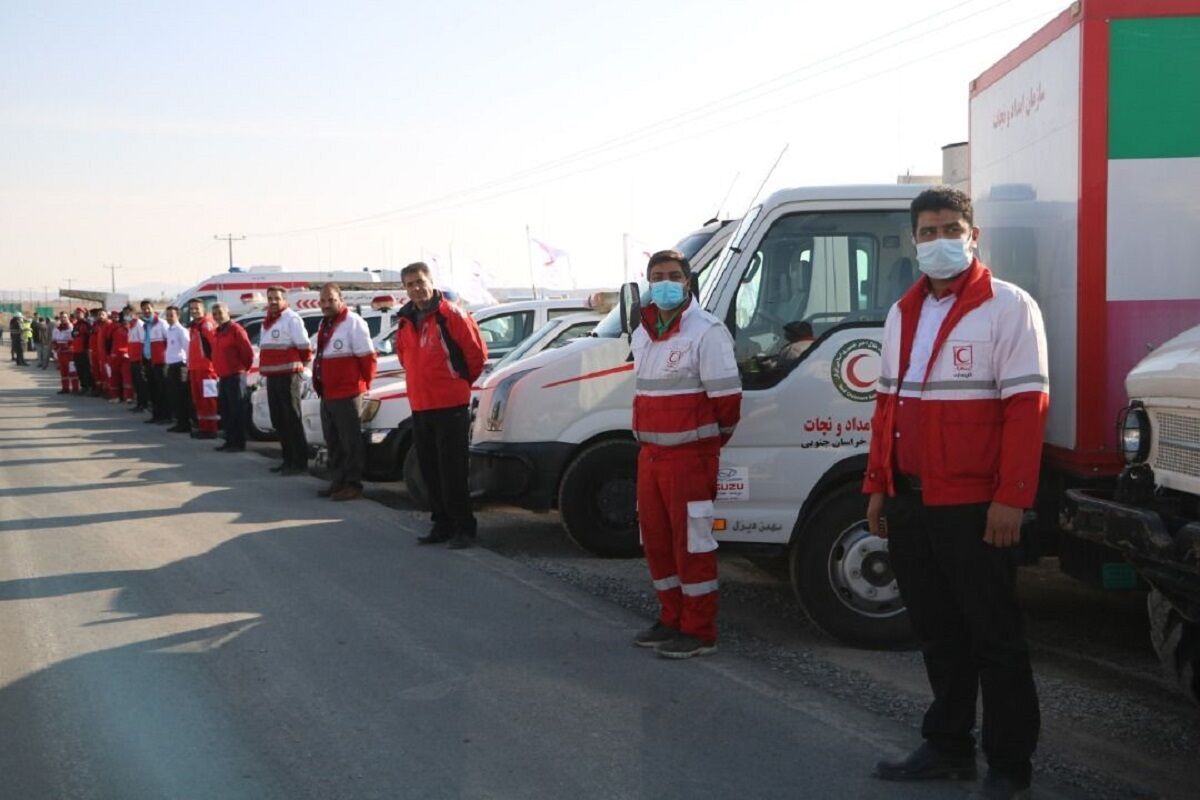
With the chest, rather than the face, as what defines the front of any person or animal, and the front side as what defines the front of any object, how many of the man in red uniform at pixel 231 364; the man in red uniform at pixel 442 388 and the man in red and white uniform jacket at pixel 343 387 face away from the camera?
0

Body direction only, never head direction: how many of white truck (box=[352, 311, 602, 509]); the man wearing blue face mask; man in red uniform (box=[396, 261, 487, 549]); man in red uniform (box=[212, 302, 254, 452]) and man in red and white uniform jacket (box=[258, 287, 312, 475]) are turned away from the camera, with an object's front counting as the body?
0

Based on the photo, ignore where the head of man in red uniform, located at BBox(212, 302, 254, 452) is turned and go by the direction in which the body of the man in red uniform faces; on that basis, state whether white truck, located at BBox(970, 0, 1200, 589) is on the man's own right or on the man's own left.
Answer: on the man's own left

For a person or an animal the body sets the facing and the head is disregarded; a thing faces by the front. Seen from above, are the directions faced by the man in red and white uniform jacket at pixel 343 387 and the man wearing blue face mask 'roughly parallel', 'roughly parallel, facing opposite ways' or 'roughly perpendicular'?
roughly parallel

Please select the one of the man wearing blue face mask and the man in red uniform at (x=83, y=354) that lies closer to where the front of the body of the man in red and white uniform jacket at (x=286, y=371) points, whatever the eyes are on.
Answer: the man wearing blue face mask

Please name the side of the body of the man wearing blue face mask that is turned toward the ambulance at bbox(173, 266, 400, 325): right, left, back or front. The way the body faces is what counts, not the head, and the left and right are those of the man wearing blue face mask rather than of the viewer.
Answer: right

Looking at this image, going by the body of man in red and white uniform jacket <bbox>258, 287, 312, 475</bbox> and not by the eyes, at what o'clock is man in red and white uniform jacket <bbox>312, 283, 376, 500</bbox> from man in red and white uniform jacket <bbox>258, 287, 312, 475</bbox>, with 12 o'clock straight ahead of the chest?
man in red and white uniform jacket <bbox>312, 283, 376, 500</bbox> is roughly at 10 o'clock from man in red and white uniform jacket <bbox>258, 287, 312, 475</bbox>.

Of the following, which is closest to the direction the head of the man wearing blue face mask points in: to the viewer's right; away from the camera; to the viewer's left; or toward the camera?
toward the camera

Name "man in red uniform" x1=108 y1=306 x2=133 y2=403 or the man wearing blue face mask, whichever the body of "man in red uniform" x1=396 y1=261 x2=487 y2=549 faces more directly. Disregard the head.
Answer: the man wearing blue face mask

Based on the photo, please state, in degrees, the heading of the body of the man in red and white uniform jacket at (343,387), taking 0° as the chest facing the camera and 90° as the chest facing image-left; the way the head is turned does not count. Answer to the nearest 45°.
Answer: approximately 45°

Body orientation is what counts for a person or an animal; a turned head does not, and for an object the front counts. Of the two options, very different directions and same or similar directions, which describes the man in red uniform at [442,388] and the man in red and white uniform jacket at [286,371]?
same or similar directions

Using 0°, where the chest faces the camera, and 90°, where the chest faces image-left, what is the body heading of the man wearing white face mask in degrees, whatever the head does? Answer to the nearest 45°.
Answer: approximately 45°

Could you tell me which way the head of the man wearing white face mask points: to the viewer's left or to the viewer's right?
to the viewer's left

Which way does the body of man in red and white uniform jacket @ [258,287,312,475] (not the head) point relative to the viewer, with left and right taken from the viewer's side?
facing the viewer and to the left of the viewer

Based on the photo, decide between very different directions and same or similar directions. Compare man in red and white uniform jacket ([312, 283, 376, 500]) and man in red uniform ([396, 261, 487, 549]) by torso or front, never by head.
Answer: same or similar directions
